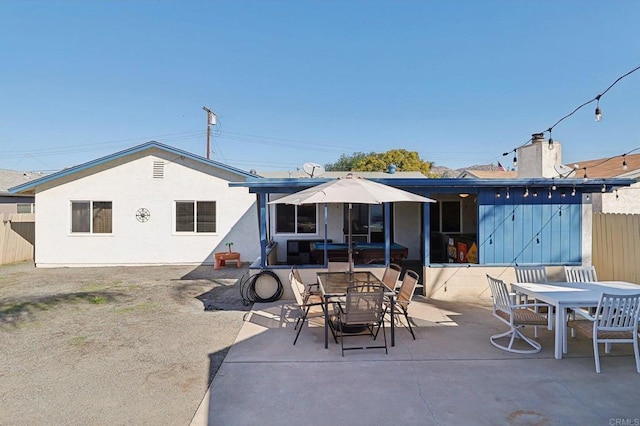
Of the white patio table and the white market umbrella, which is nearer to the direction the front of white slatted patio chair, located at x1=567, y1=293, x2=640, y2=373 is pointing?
the white patio table

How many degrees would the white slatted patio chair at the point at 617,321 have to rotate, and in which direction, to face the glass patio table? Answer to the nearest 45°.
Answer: approximately 45° to its left

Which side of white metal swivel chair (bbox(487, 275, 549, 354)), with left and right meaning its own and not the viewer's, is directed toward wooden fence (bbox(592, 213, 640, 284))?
front

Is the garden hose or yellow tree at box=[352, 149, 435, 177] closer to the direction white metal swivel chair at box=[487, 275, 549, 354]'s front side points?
the yellow tree

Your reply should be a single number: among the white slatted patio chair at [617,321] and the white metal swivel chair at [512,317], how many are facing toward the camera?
0

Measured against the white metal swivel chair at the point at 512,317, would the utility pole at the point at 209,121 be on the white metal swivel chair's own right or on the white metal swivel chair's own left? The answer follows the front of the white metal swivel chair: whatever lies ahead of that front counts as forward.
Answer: on the white metal swivel chair's own left

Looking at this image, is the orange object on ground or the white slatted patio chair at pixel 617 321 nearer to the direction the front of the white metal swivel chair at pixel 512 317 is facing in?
the white slatted patio chair

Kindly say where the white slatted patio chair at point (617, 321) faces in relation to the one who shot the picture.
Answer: facing away from the viewer and to the left of the viewer

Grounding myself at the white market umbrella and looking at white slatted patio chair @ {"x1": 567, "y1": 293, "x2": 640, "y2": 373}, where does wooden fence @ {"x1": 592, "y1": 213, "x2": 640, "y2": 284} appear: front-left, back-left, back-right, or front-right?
front-left

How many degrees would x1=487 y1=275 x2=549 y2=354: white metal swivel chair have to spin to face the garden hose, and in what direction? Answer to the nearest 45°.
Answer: approximately 135° to its left

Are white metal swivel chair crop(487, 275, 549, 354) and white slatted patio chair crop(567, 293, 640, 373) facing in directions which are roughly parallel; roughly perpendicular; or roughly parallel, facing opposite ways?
roughly perpendicular

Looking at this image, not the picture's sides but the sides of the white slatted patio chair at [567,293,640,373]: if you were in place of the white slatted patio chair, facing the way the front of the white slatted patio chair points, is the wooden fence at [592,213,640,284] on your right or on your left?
on your right

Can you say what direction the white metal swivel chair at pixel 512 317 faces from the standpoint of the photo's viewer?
facing away from the viewer and to the right of the viewer
